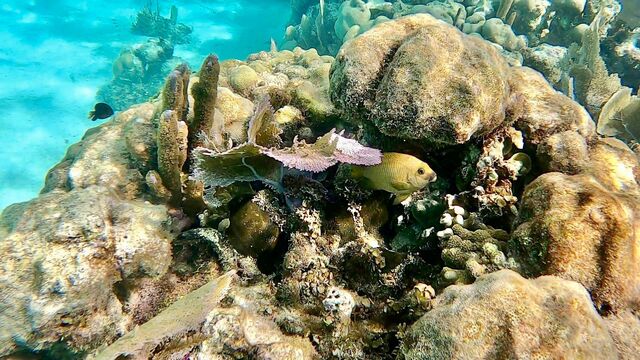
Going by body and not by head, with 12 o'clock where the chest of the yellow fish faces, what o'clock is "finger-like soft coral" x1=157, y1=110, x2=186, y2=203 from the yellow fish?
The finger-like soft coral is roughly at 6 o'clock from the yellow fish.

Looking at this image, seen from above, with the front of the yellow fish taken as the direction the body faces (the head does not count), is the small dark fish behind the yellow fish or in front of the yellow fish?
behind

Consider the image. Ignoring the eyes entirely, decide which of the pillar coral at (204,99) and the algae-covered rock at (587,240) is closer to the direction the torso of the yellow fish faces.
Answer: the algae-covered rock

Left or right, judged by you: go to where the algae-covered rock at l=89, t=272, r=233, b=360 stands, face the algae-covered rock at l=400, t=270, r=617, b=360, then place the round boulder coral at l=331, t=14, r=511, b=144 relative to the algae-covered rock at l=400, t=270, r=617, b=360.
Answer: left

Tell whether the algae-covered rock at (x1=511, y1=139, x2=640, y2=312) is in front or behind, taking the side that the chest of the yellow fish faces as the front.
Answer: in front

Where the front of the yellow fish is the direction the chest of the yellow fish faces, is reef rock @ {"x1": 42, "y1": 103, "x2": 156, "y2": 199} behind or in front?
behind

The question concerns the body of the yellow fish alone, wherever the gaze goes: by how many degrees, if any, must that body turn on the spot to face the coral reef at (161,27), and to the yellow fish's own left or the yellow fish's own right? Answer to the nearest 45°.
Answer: approximately 135° to the yellow fish's own left

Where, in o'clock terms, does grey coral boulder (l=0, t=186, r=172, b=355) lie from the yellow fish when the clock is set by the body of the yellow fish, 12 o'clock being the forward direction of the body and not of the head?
The grey coral boulder is roughly at 5 o'clock from the yellow fish.

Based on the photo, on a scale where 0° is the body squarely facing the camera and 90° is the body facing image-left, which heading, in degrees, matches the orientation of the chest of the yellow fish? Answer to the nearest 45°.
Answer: approximately 270°

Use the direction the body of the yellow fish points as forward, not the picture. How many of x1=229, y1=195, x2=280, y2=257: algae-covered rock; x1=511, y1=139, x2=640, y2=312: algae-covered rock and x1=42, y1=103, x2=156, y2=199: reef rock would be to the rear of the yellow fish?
2

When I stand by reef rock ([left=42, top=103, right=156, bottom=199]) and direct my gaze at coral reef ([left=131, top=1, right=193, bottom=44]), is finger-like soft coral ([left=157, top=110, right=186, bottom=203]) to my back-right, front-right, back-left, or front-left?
back-right

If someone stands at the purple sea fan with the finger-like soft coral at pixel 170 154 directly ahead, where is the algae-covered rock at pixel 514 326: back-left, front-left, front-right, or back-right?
back-left
